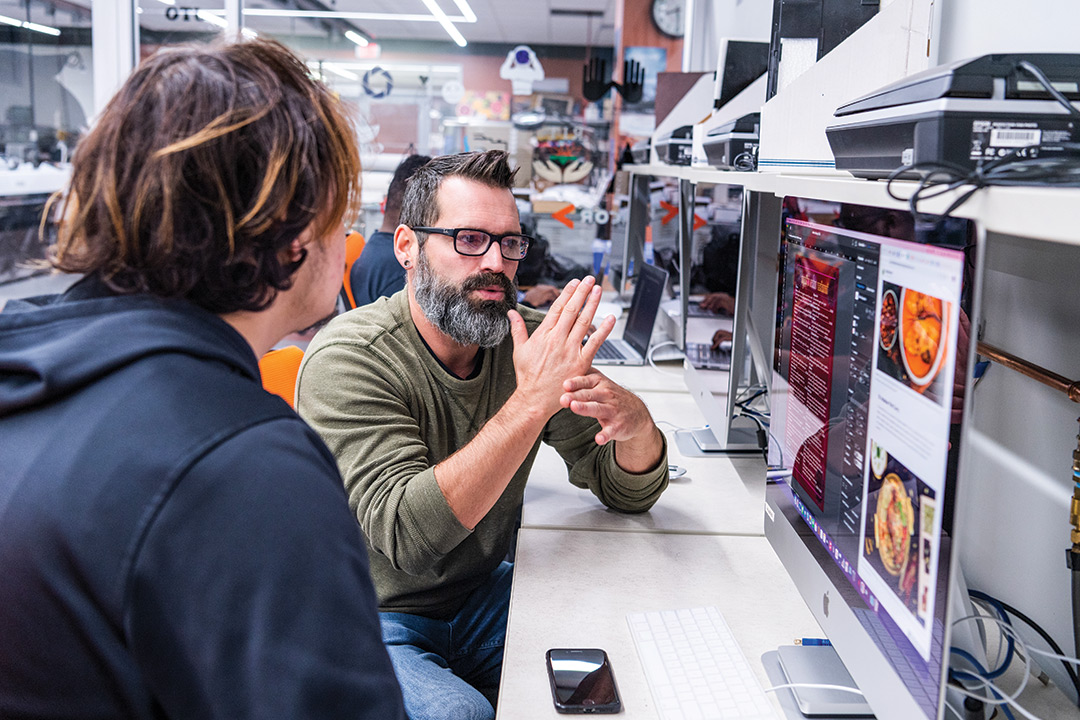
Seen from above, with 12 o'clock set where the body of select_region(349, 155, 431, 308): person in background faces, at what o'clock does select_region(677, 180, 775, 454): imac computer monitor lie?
The imac computer monitor is roughly at 2 o'clock from the person in background.

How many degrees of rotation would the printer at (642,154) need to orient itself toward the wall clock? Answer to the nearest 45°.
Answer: approximately 90° to its right

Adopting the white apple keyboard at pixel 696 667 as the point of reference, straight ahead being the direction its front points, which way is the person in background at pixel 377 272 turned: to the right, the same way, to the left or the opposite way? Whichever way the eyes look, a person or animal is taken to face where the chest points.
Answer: the opposite way

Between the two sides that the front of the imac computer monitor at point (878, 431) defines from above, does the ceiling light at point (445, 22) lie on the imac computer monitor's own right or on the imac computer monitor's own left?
on the imac computer monitor's own right

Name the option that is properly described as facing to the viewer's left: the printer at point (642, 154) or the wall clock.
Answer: the printer
